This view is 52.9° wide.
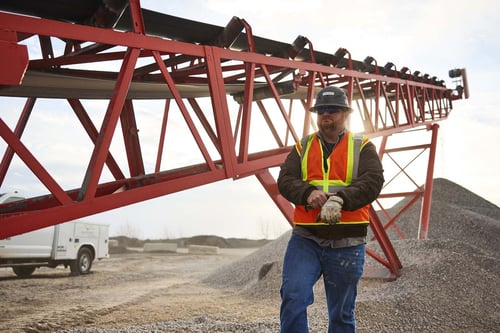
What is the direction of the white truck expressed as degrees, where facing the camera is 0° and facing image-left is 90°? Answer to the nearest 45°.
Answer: approximately 45°

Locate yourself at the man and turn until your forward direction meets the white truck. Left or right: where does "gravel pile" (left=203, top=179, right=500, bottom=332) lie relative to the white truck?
right

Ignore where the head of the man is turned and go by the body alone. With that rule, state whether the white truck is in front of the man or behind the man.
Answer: behind
